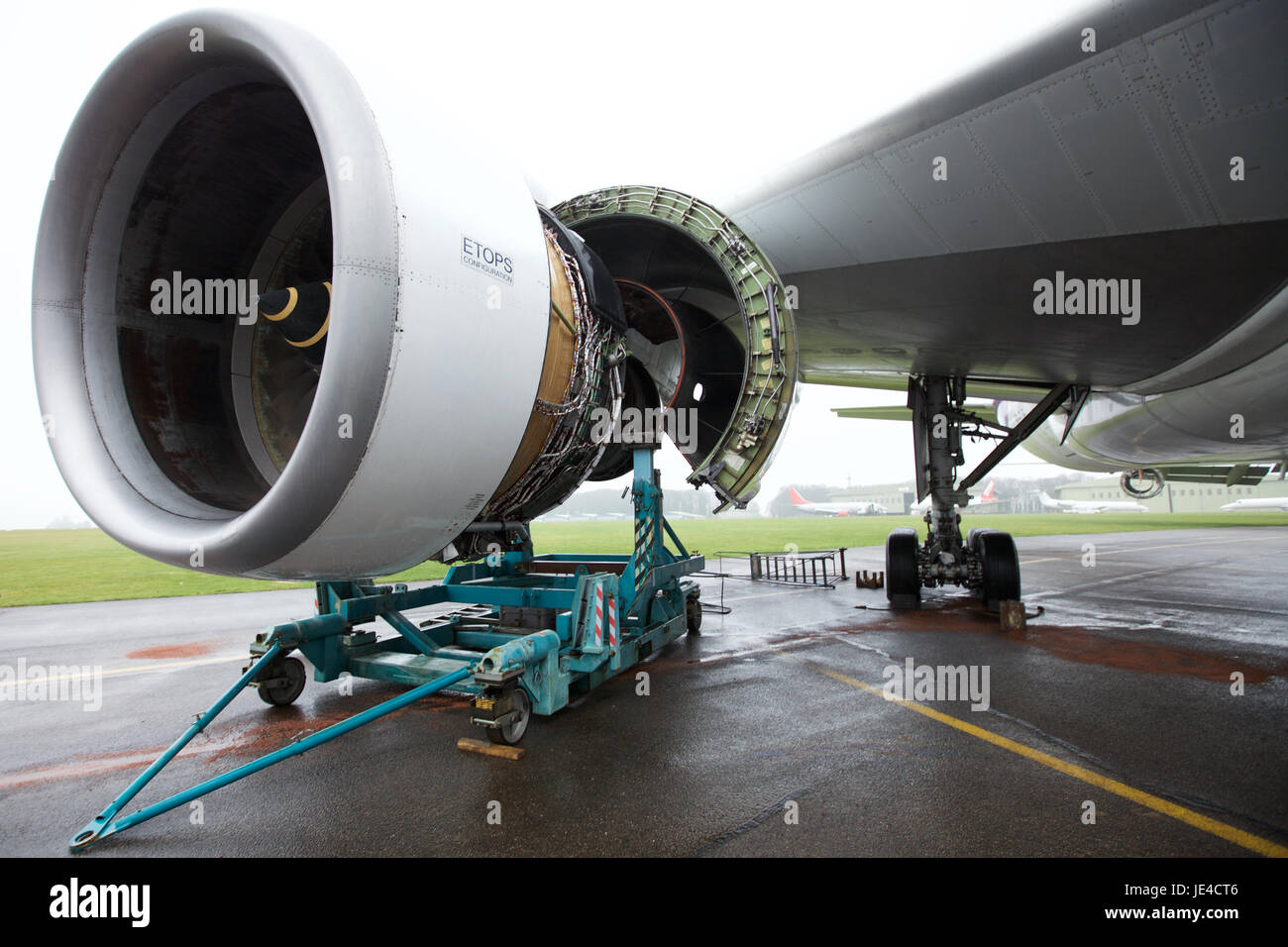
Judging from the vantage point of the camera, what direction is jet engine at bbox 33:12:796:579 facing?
facing the viewer and to the left of the viewer
